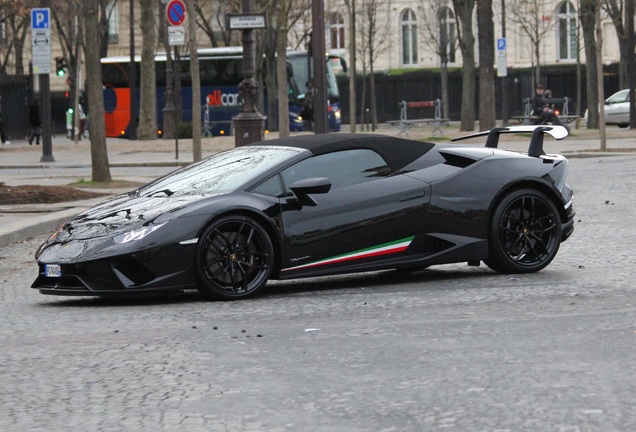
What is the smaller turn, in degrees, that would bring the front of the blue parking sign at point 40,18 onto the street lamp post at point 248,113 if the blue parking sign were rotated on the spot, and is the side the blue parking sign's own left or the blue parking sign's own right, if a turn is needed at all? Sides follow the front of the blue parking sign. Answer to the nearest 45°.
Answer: approximately 135° to the blue parking sign's own left

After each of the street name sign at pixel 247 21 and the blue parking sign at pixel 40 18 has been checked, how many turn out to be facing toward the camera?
2

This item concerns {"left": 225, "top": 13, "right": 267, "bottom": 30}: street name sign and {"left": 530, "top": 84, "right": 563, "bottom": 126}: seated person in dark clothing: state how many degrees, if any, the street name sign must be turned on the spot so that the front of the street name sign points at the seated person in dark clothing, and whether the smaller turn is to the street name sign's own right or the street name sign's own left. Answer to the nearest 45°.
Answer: approximately 135° to the street name sign's own left

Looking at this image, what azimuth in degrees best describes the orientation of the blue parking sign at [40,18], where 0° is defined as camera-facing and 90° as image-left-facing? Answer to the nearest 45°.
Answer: approximately 0°

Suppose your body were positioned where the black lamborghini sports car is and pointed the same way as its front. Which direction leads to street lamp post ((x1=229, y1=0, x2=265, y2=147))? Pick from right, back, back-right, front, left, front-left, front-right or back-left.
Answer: back-right

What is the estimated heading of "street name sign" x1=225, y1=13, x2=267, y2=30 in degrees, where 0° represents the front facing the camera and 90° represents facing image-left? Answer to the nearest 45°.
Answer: approximately 0°

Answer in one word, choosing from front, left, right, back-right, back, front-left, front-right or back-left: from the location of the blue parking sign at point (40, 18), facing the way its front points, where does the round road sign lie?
front-left
